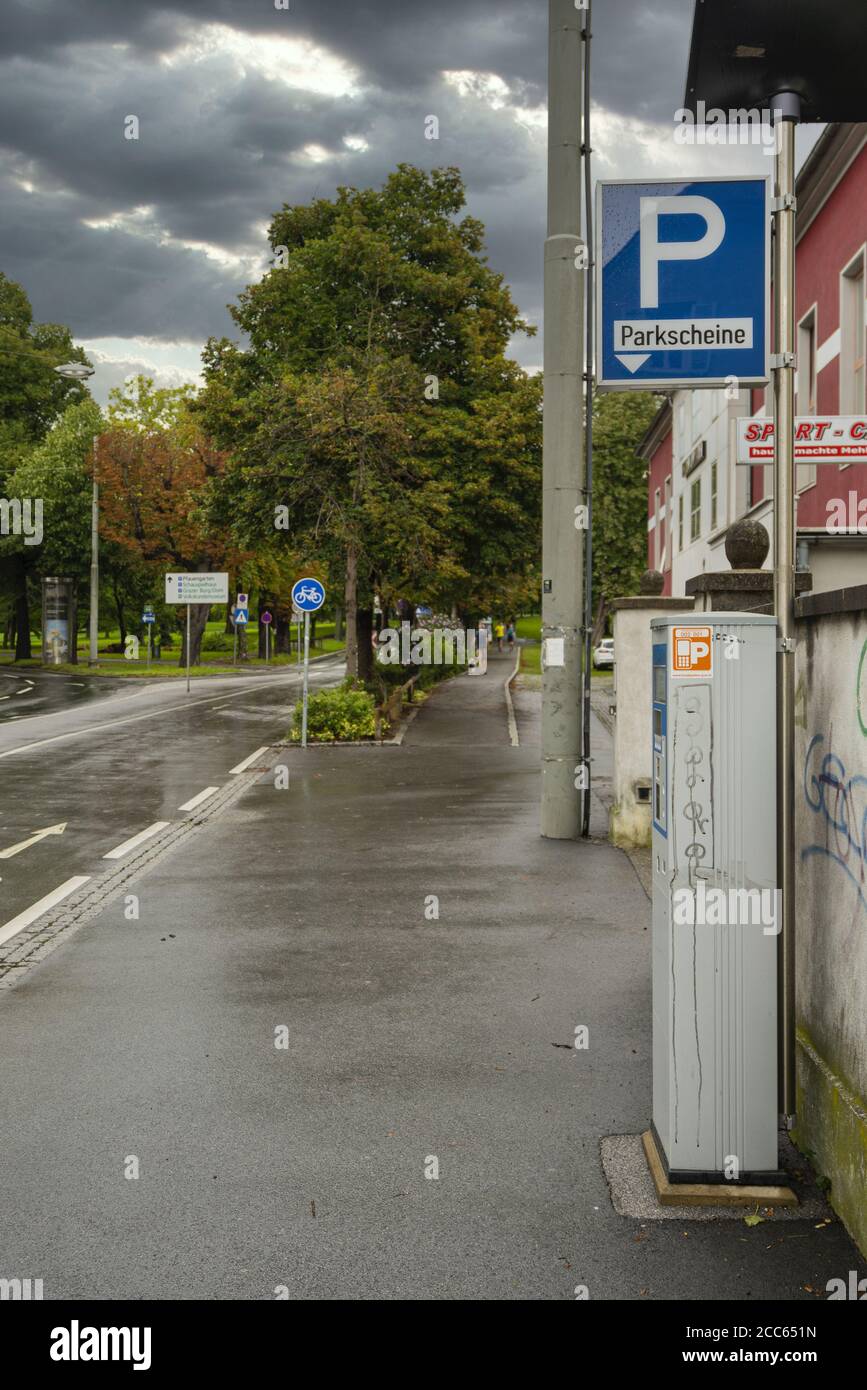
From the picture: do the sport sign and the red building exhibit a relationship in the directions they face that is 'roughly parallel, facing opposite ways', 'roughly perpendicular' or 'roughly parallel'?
roughly perpendicular

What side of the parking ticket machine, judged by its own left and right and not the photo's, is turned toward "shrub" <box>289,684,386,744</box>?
right

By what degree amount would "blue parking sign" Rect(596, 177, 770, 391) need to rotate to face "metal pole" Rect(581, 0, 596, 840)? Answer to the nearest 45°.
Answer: approximately 180°

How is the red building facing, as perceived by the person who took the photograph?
facing to the left of the viewer

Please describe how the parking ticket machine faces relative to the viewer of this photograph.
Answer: facing to the left of the viewer

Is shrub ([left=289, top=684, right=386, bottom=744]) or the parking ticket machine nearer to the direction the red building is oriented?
the shrub

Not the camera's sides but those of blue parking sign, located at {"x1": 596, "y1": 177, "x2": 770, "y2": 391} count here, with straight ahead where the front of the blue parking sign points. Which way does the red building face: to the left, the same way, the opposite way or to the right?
to the right

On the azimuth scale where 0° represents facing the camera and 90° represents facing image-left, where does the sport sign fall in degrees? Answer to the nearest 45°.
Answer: approximately 0°

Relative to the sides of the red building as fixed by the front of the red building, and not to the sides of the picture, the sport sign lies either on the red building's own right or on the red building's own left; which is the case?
on the red building's own left

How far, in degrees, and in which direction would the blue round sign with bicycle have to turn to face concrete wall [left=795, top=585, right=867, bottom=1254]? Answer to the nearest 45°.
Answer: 0° — it already faces it
